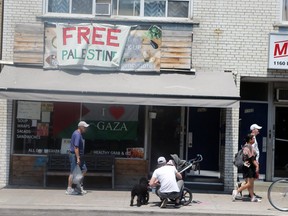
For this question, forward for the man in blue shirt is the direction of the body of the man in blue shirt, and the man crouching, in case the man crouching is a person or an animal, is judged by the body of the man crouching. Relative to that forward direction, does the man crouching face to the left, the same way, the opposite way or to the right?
to the left

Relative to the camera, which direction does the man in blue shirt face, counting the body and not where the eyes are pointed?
to the viewer's right

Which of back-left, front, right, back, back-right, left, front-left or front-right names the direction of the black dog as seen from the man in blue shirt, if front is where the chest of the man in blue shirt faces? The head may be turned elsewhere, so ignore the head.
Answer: front-right

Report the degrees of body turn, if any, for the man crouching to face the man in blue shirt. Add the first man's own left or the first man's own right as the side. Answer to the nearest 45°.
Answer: approximately 45° to the first man's own left

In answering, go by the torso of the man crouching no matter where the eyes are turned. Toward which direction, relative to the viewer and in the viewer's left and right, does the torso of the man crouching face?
facing away from the viewer

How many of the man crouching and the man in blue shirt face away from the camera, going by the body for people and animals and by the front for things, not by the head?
1

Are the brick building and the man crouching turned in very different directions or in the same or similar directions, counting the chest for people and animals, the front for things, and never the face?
very different directions
